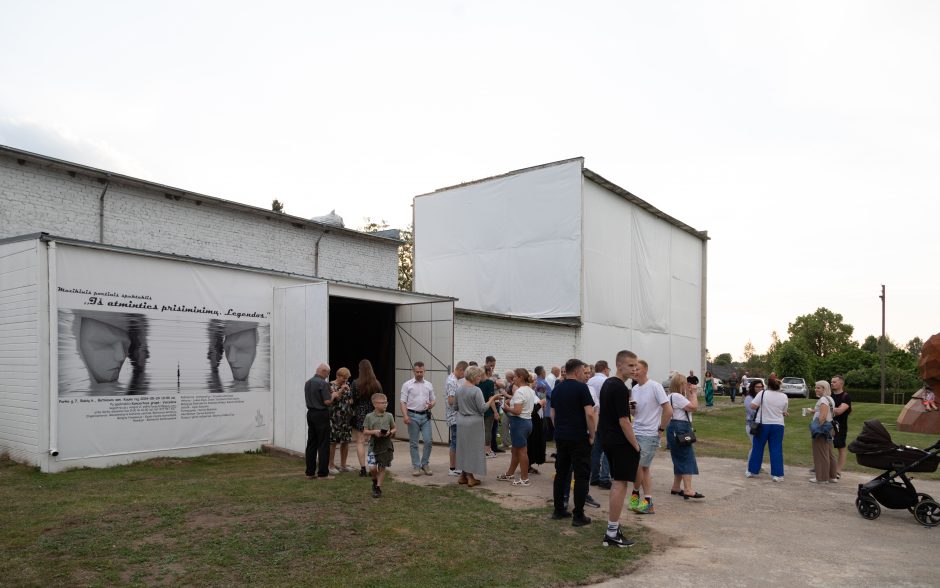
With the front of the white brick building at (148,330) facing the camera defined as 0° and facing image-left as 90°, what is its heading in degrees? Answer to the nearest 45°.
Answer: approximately 315°

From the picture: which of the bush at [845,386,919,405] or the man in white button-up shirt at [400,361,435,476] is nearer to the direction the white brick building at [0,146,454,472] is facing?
the man in white button-up shirt
